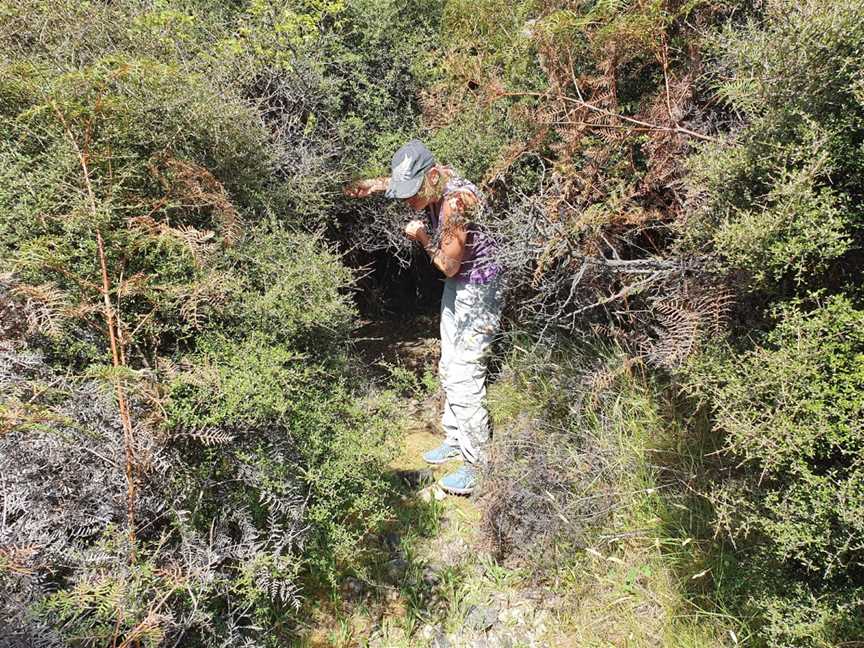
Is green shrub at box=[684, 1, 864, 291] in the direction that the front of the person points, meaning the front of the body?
no

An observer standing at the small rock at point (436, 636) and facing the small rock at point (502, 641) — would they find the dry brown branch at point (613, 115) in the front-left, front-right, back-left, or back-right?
front-left

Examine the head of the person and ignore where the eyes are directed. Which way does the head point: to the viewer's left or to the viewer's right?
to the viewer's left

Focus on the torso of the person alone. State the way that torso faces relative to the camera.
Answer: to the viewer's left

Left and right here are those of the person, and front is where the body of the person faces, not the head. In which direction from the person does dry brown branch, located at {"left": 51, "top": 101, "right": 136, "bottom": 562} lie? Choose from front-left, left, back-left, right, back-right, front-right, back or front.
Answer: front-left
